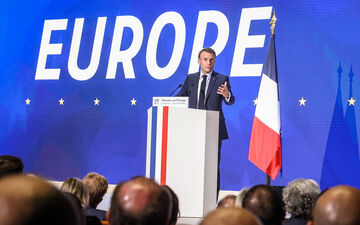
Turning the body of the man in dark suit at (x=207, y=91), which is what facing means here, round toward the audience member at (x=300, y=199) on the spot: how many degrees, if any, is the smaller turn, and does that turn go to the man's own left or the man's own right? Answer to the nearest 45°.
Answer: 0° — they already face them

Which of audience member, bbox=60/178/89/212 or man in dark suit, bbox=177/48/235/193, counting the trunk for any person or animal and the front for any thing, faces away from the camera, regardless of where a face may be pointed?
the audience member

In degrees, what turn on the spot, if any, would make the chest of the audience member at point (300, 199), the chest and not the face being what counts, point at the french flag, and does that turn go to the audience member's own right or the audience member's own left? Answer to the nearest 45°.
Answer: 0° — they already face it

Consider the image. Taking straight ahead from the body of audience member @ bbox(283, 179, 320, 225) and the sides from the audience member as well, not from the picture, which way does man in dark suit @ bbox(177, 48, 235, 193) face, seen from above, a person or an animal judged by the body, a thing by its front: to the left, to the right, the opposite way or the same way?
the opposite way

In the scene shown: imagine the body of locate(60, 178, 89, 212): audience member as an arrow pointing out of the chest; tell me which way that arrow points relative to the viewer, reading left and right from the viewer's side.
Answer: facing away from the viewer

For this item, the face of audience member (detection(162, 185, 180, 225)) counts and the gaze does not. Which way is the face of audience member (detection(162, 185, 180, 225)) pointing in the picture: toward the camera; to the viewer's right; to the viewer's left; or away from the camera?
away from the camera

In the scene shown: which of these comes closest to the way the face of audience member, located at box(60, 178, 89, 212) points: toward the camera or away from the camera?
away from the camera

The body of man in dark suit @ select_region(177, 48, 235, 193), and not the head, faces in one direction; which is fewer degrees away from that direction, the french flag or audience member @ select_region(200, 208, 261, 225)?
the audience member

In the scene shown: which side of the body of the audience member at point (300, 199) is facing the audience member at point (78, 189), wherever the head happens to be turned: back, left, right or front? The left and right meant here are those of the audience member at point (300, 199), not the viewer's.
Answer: left

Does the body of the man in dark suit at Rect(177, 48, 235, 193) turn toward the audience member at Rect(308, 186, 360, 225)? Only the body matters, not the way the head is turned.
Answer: yes

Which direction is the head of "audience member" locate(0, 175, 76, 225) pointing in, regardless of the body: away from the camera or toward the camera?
away from the camera

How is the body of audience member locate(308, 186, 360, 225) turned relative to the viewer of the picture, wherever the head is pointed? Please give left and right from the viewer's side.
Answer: facing away from the viewer

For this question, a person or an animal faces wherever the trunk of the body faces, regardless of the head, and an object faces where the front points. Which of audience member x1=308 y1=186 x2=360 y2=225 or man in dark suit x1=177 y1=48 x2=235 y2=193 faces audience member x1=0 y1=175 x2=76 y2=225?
the man in dark suit

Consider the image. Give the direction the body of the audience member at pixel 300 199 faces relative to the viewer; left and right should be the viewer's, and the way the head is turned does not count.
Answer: facing away from the viewer
